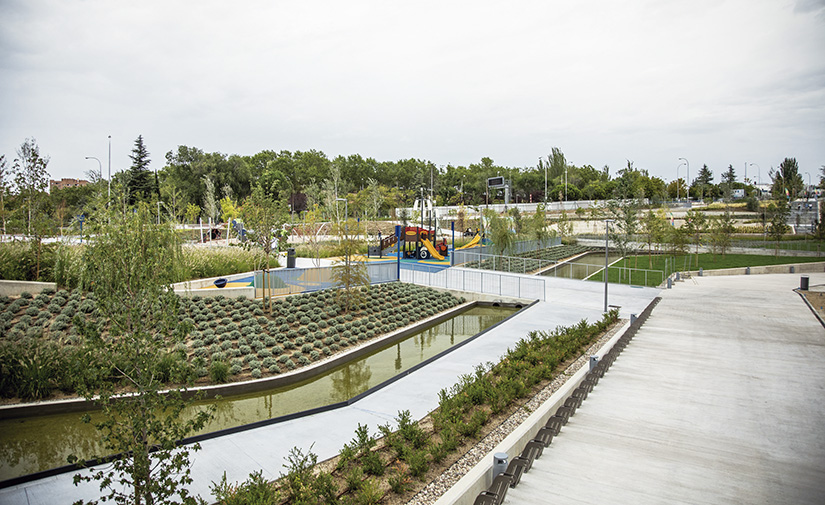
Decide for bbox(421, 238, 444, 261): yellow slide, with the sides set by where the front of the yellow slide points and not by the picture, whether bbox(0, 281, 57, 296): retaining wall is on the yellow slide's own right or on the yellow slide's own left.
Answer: on the yellow slide's own right

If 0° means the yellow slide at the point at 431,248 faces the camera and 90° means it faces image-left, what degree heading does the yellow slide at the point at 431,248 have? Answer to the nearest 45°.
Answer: approximately 315°

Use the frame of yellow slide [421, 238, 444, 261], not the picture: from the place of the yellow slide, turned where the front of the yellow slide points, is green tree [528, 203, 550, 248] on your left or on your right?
on your left

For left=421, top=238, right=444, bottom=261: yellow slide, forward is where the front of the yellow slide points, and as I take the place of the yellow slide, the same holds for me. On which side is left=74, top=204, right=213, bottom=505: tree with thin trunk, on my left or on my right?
on my right

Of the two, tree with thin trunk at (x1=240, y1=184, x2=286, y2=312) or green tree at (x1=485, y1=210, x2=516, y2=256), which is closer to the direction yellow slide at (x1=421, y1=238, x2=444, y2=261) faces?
the green tree
